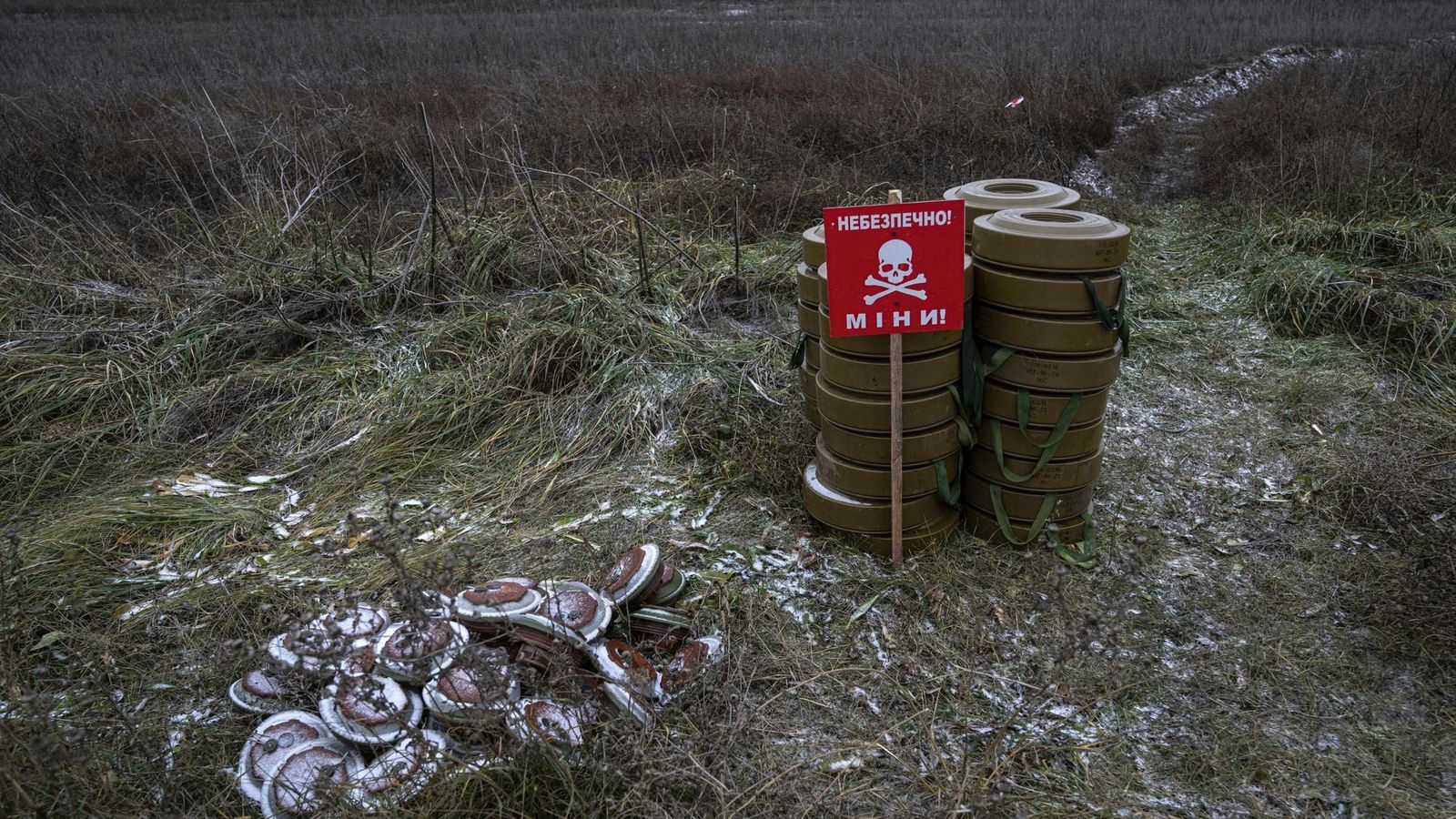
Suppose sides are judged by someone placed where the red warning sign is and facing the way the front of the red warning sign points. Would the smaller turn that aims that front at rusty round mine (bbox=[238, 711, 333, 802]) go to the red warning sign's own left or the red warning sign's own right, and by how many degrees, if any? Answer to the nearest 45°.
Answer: approximately 45° to the red warning sign's own right

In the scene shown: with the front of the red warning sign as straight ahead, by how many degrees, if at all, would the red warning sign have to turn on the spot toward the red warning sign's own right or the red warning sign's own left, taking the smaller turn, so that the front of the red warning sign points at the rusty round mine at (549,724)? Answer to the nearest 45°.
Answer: approximately 45° to the red warning sign's own right

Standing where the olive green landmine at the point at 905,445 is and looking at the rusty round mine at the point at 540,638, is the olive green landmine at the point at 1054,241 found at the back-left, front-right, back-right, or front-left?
back-left

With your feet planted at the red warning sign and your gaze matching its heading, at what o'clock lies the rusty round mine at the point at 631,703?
The rusty round mine is roughly at 1 o'clock from the red warning sign.

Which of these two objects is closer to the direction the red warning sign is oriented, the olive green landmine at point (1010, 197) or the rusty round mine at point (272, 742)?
the rusty round mine

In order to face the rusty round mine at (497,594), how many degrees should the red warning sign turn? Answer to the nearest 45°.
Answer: approximately 45° to its right

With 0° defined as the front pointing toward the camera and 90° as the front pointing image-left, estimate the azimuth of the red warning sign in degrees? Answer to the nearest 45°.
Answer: approximately 0°

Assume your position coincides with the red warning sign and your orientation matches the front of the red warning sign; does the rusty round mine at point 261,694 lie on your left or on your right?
on your right
